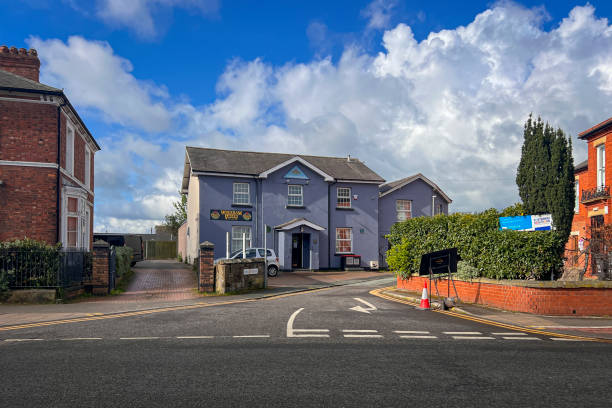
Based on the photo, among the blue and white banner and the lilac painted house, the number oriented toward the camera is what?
2

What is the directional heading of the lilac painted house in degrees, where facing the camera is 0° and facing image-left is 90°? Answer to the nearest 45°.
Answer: approximately 0°

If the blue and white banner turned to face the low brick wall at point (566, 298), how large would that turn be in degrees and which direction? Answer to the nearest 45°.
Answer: approximately 45° to its left

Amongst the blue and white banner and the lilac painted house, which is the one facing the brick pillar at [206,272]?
the lilac painted house

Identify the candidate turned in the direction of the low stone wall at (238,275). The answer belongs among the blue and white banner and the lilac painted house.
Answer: the lilac painted house

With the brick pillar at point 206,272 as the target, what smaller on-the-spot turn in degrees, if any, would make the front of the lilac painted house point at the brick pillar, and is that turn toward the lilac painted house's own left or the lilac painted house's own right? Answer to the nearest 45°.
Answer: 0° — it already faces it

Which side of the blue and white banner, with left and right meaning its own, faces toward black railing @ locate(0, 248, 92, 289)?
right

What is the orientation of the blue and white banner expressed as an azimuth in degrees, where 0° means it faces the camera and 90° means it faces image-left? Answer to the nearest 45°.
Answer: approximately 0°
